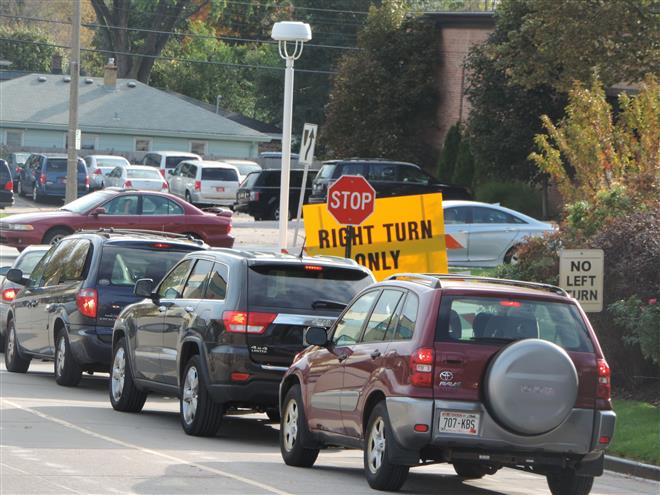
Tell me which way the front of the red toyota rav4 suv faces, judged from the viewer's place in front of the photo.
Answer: facing away from the viewer and to the left of the viewer

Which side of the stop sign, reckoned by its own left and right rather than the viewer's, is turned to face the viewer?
front

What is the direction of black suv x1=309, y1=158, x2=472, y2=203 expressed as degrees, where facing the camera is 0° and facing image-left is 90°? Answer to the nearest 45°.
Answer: approximately 270°

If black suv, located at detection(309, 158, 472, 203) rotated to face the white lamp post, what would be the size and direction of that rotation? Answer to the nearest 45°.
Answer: approximately 90° to its right

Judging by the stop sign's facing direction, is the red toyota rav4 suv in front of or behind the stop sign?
in front

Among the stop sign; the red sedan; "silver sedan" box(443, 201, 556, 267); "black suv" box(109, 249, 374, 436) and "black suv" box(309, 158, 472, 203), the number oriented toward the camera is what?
1

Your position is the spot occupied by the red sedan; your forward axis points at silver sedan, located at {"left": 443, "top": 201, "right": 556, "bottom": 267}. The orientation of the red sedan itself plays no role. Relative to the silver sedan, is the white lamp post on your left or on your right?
right

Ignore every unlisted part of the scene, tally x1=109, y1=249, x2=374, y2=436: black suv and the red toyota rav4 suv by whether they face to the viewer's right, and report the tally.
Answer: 0

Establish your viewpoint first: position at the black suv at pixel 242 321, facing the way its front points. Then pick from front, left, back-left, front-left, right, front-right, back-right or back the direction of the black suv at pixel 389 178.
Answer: front-right

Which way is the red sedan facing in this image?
to the viewer's left

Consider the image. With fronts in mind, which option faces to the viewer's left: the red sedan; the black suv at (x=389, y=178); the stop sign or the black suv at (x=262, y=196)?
the red sedan
